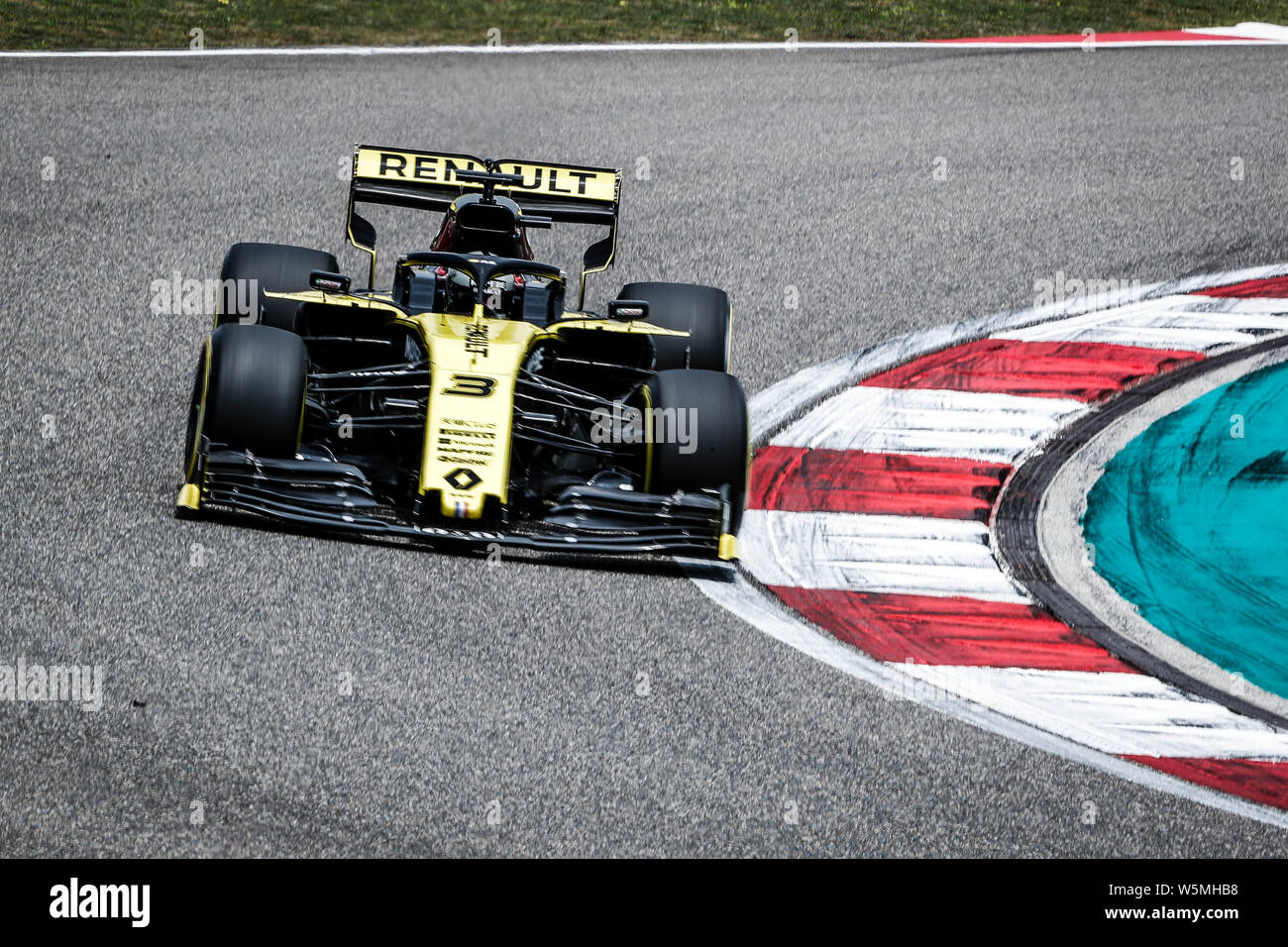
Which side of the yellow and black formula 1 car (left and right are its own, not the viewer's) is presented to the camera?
front
